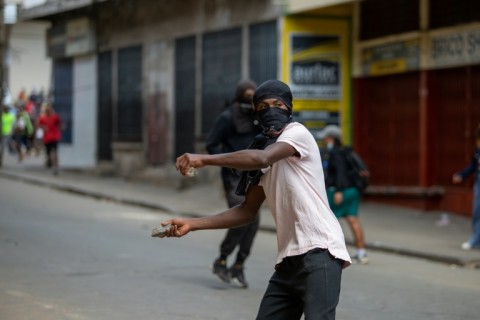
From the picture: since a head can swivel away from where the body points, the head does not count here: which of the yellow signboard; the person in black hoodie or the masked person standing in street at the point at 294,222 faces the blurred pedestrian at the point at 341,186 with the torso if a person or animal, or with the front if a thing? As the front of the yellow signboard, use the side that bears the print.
the yellow signboard

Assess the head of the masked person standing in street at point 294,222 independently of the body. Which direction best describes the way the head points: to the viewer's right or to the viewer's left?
to the viewer's left

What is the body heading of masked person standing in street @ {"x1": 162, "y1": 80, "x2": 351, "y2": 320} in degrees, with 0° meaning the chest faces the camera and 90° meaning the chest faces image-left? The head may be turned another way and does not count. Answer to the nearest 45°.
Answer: approximately 90°

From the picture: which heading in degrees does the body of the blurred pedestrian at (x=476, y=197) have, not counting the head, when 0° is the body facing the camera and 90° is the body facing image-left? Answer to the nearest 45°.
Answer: approximately 90°

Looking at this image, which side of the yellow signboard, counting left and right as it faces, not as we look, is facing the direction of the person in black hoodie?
front

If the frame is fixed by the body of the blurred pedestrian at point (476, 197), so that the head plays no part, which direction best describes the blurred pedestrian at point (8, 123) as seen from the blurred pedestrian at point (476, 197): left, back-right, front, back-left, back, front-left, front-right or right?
front-right

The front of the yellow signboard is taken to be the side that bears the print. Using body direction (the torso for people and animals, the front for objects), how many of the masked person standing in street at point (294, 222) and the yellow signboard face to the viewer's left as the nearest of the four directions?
1

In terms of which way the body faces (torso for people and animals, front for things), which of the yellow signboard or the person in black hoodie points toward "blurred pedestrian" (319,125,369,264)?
the yellow signboard

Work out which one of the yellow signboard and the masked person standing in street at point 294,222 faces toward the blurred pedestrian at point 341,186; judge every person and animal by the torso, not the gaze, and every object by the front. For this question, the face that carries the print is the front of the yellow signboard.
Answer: the yellow signboard

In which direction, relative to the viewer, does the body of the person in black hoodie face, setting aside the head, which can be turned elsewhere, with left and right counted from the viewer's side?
facing the viewer and to the right of the viewer

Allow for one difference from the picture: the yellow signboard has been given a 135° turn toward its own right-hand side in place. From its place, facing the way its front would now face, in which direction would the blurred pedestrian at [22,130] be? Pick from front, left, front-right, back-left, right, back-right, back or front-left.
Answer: front
